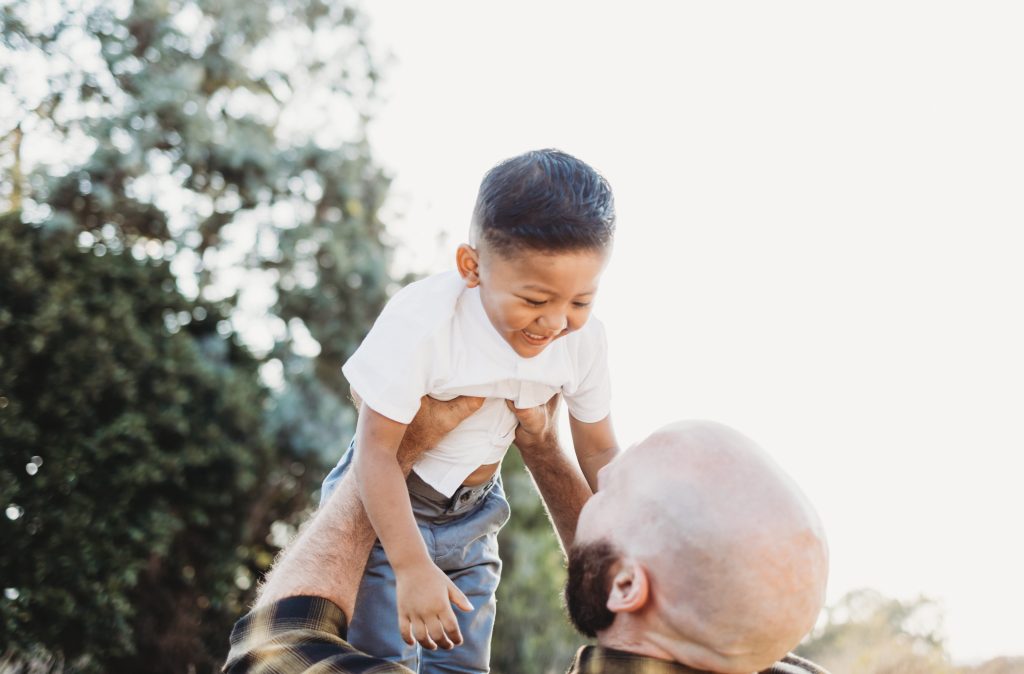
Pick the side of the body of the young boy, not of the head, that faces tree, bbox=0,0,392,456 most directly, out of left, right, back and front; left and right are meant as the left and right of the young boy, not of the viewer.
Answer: back

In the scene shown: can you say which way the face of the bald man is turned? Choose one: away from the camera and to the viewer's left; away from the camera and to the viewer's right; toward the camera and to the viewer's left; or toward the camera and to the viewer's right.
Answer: away from the camera and to the viewer's left

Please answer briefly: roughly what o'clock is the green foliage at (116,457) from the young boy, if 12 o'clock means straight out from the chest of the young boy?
The green foliage is roughly at 6 o'clock from the young boy.

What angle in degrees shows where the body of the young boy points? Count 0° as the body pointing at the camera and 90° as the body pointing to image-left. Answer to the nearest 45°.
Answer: approximately 315°

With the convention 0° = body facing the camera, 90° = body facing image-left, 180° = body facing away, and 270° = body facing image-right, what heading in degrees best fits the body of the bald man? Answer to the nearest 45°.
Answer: approximately 135°

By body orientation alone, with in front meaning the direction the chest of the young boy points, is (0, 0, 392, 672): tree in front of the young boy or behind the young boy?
behind

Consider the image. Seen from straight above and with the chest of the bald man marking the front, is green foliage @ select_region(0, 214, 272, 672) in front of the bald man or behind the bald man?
in front
